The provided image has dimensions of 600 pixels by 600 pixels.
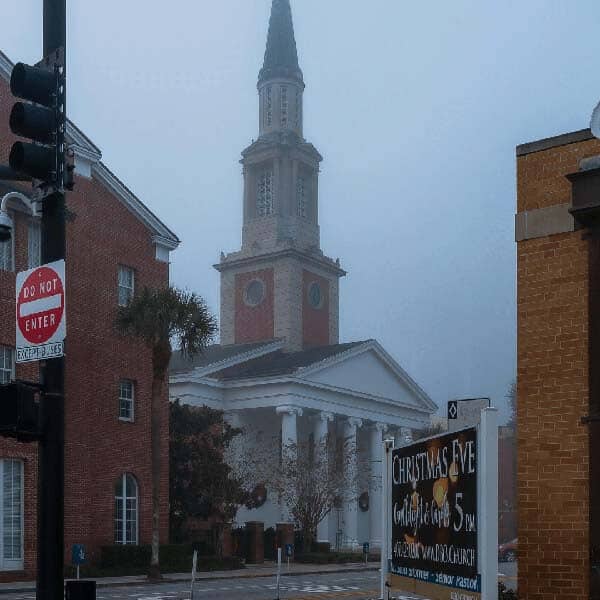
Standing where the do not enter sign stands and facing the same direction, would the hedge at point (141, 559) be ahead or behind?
behind

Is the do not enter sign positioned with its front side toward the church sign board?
no

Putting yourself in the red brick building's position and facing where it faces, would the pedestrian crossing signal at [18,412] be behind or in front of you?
in front

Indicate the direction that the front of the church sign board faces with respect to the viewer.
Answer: facing the viewer and to the left of the viewer

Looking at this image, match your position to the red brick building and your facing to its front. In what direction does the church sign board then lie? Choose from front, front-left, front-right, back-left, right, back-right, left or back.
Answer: front-right

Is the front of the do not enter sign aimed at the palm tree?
no

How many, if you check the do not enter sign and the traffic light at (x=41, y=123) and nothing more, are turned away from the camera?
0

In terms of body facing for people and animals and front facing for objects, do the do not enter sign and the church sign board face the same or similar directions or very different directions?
same or similar directions

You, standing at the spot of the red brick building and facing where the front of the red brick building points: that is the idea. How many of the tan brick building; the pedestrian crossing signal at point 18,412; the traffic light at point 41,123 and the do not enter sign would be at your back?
0

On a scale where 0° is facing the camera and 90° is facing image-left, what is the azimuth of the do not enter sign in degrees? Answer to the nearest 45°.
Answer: approximately 45°

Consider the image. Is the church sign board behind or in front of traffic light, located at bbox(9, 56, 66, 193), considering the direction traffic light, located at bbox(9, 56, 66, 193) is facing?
behind

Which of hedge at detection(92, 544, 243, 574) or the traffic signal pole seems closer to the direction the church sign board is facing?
the traffic signal pole

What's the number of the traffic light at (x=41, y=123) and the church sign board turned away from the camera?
0

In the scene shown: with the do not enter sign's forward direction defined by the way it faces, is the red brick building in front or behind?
behind

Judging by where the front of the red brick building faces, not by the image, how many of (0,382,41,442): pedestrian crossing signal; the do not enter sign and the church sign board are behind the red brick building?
0
